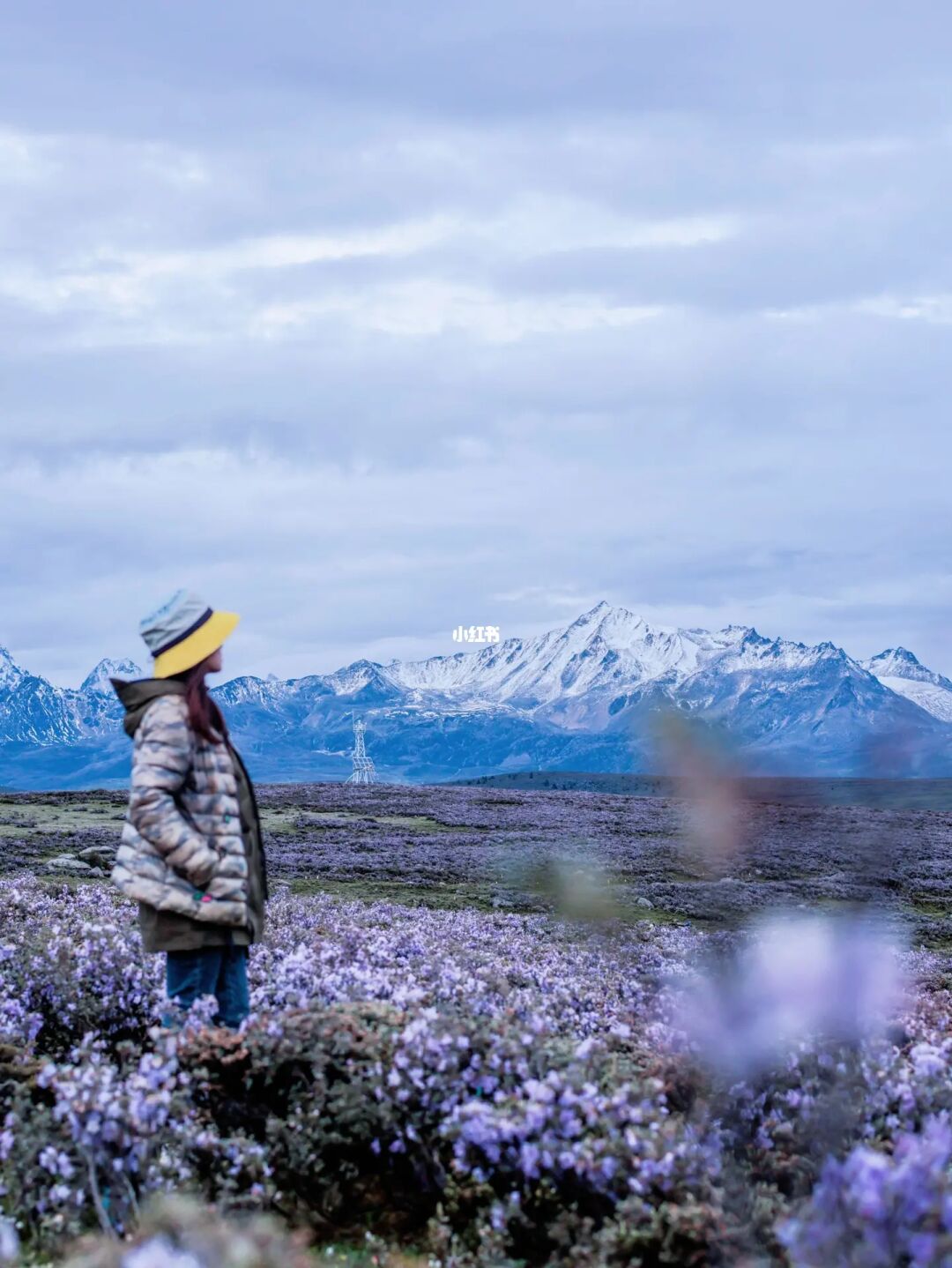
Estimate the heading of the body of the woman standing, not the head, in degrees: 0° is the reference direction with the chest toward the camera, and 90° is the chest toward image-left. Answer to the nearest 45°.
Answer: approximately 270°

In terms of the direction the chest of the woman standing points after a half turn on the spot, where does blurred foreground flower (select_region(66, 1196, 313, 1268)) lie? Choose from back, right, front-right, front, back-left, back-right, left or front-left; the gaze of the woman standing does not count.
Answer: left
